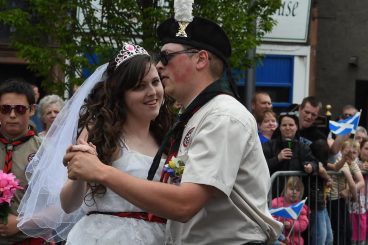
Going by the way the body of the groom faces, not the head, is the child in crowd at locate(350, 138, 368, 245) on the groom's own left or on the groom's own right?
on the groom's own right

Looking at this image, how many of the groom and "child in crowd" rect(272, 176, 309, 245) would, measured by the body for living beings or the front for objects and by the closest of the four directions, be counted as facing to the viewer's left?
1

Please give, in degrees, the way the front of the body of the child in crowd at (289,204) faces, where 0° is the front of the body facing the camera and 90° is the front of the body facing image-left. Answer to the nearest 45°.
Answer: approximately 0°

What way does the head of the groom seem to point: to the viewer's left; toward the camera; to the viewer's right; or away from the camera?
to the viewer's left

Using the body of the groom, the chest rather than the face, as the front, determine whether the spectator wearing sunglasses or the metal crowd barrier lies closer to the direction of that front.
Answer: the spectator wearing sunglasses

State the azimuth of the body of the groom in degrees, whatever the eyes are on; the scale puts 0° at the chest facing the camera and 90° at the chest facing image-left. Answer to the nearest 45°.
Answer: approximately 90°

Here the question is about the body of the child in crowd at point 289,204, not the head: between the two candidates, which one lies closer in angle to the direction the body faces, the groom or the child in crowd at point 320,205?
the groom

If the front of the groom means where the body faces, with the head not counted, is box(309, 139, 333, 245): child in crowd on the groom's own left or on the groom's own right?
on the groom's own right

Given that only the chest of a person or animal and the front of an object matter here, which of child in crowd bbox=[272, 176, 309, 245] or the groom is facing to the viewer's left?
the groom

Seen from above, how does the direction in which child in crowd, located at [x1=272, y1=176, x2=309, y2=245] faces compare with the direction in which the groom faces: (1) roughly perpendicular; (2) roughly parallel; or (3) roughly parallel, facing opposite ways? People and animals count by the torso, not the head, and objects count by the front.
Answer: roughly perpendicular

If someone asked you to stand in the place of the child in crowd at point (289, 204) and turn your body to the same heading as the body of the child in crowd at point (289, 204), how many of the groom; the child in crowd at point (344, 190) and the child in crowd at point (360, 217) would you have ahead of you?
1
